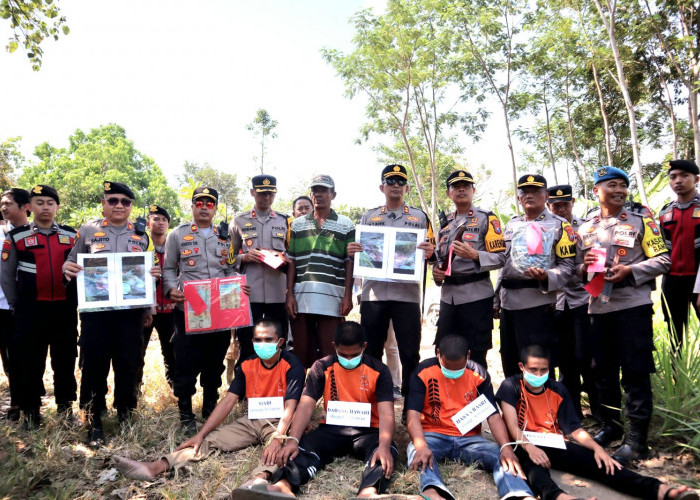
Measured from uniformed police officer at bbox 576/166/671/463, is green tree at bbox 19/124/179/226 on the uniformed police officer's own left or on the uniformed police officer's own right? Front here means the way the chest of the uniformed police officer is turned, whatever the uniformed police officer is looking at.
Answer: on the uniformed police officer's own right

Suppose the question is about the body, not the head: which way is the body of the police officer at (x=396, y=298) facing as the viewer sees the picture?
toward the camera

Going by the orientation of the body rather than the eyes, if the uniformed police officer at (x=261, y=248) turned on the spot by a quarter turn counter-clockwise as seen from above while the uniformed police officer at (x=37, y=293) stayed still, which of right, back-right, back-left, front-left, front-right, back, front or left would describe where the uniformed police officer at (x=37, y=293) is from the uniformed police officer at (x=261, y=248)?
back

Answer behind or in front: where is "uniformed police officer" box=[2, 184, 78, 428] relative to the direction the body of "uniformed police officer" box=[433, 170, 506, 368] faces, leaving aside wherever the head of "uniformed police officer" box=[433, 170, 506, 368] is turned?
in front

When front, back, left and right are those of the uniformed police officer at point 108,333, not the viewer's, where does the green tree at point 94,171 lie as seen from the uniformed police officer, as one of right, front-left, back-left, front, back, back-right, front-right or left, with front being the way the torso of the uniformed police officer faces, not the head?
back

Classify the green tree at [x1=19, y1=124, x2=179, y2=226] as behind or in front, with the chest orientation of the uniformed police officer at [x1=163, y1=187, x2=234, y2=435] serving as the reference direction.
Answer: behind

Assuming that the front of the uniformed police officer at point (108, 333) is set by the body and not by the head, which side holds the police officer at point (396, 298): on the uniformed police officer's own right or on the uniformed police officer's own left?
on the uniformed police officer's own left

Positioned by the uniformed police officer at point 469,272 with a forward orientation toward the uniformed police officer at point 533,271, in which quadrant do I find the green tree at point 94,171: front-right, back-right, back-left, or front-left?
back-left

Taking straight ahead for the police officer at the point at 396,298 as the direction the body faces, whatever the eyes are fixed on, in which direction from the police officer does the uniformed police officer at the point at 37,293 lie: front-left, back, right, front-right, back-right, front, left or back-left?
right

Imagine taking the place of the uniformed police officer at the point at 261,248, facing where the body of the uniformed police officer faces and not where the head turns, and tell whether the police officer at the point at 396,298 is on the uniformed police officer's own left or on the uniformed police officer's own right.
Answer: on the uniformed police officer's own left

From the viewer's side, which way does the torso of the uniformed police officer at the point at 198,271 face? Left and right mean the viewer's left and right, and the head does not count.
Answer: facing the viewer
